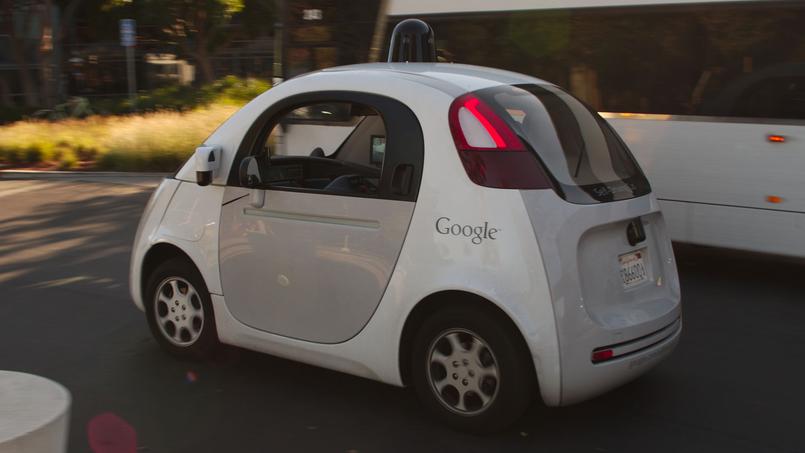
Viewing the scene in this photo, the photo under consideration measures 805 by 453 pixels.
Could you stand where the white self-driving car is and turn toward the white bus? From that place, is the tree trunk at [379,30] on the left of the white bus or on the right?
left

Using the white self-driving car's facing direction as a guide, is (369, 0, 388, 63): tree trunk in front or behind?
in front

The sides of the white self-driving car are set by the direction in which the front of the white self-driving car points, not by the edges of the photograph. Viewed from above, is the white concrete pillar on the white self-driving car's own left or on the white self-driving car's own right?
on the white self-driving car's own left

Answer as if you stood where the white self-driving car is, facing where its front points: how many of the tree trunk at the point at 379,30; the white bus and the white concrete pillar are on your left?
1

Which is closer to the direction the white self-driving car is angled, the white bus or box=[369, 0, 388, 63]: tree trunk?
the tree trunk

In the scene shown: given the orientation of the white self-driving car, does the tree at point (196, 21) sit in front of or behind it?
in front

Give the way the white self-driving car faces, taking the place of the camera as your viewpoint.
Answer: facing away from the viewer and to the left of the viewer

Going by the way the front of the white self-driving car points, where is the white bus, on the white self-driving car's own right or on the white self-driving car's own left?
on the white self-driving car's own right
